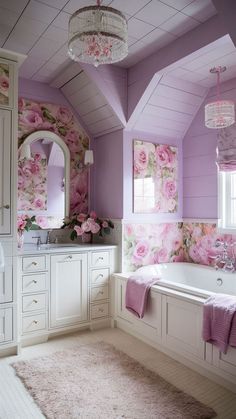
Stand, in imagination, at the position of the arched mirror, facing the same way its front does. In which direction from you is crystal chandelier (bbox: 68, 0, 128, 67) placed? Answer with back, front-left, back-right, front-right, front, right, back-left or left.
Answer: front

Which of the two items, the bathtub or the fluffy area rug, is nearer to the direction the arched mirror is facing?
the fluffy area rug

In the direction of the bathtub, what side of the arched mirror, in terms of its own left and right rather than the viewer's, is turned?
left

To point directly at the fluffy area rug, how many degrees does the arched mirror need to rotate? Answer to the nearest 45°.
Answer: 0° — it already faces it

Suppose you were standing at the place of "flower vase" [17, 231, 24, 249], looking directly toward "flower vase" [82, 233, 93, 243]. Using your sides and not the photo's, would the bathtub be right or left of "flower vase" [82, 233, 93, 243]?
right

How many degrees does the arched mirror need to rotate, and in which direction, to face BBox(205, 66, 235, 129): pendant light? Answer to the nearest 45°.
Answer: approximately 45° to its left

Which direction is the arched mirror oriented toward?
toward the camera
